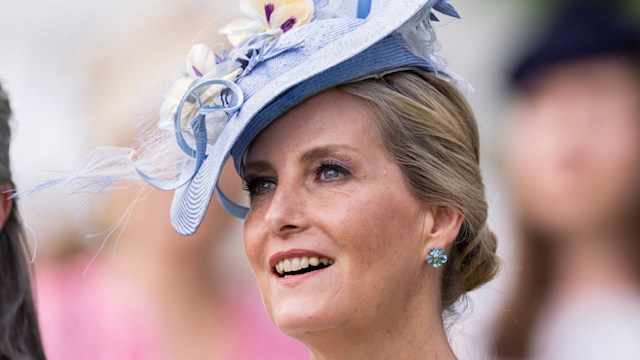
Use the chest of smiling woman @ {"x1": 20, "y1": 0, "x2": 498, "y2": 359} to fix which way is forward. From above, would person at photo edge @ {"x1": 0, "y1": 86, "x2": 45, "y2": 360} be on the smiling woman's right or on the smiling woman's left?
on the smiling woman's right

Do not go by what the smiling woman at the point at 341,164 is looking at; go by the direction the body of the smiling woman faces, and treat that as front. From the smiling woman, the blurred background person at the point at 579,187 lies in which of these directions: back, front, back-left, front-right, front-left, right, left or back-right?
back

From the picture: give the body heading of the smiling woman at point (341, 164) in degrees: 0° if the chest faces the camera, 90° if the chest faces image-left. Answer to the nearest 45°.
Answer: approximately 45°

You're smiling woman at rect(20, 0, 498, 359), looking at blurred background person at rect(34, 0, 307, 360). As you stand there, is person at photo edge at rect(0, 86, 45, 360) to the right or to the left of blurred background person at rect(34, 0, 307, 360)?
left

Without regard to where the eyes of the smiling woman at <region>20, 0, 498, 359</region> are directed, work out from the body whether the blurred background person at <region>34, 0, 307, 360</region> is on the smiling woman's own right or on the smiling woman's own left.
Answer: on the smiling woman's own right
